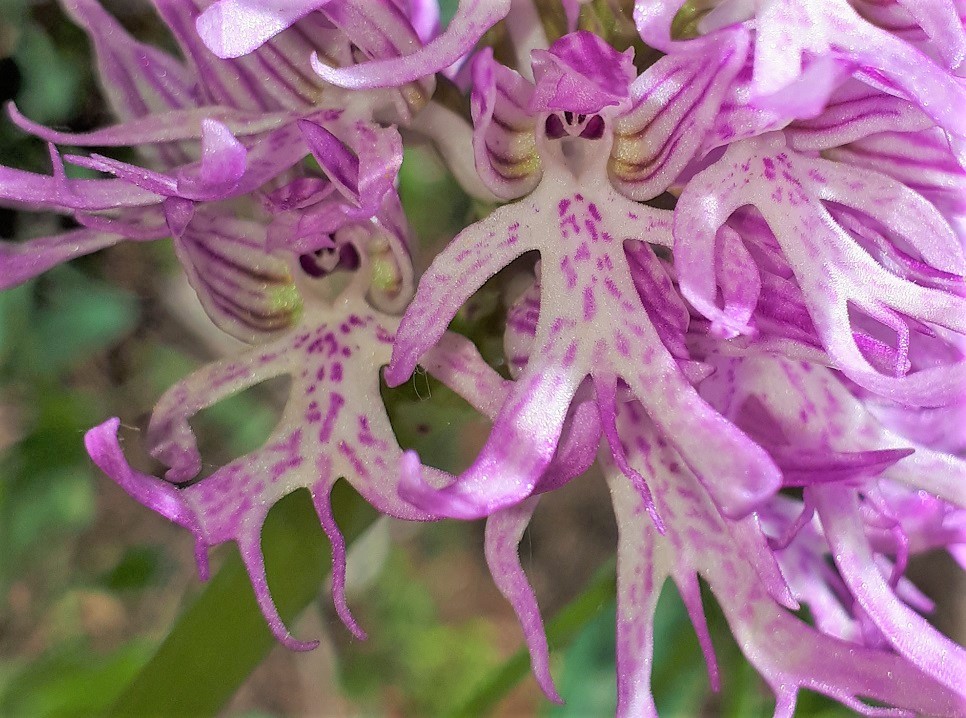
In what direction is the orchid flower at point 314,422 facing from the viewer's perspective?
toward the camera

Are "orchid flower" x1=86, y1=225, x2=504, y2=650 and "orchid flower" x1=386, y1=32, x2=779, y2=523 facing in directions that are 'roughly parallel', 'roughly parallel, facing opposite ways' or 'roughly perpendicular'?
roughly parallel

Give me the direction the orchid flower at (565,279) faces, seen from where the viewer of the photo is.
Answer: facing the viewer

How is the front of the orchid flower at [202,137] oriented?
to the viewer's left

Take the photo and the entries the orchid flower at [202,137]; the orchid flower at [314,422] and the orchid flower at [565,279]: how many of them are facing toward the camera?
2
